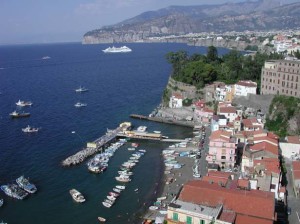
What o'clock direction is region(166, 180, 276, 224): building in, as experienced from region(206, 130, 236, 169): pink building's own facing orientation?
The building is roughly at 12 o'clock from the pink building.

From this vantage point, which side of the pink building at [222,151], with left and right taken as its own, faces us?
front

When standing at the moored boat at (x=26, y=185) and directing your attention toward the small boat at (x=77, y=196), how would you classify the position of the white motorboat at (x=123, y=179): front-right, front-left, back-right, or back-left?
front-left

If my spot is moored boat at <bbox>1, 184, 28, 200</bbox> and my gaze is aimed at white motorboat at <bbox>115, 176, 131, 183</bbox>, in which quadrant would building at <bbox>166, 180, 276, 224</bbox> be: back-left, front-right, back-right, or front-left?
front-right
